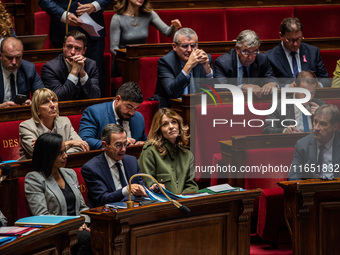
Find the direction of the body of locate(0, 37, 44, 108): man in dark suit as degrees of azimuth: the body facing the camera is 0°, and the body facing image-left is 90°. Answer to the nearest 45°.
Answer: approximately 0°

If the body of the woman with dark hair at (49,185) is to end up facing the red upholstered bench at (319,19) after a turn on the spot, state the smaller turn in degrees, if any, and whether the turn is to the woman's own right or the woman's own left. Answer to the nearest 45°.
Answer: approximately 90° to the woman's own left

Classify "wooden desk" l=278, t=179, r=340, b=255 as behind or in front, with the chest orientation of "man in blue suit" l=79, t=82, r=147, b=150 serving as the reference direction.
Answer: in front

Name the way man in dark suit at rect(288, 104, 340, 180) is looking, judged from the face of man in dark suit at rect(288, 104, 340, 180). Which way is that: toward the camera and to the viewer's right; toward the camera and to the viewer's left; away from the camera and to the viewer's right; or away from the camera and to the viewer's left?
toward the camera and to the viewer's left

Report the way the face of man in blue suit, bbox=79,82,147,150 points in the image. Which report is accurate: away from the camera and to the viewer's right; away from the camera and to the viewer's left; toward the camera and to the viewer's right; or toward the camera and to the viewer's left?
toward the camera and to the viewer's right

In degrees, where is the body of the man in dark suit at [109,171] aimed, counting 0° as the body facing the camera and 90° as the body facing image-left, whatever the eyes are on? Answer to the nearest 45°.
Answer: approximately 315°

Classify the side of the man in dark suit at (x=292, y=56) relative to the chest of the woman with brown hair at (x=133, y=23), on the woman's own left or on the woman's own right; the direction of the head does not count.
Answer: on the woman's own left
